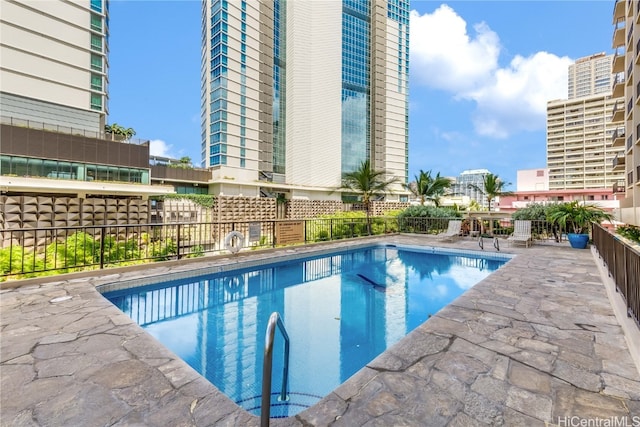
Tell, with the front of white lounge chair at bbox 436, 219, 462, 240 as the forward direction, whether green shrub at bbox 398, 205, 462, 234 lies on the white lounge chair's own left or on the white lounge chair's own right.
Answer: on the white lounge chair's own right

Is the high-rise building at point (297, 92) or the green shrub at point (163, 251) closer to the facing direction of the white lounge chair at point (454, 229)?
the green shrub

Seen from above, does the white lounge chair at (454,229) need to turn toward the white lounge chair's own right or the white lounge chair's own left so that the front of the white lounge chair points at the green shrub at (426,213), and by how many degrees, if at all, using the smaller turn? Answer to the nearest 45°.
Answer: approximately 90° to the white lounge chair's own right

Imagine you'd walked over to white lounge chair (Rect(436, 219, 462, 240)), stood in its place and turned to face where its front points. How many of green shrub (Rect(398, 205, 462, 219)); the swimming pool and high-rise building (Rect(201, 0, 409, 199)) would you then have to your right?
2

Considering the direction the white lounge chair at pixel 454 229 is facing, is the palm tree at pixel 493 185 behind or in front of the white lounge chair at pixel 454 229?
behind

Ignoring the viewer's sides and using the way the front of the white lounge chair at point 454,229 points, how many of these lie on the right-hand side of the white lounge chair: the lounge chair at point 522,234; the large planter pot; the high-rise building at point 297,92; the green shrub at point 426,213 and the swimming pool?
2

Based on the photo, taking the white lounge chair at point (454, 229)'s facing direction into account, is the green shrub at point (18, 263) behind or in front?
in front

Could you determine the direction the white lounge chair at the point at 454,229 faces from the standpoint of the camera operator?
facing the viewer and to the left of the viewer

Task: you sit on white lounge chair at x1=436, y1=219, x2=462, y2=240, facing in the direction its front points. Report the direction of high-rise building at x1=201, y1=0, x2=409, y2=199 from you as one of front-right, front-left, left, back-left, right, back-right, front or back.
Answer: right

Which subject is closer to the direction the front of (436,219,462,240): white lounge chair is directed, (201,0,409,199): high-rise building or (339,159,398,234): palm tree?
the palm tree
